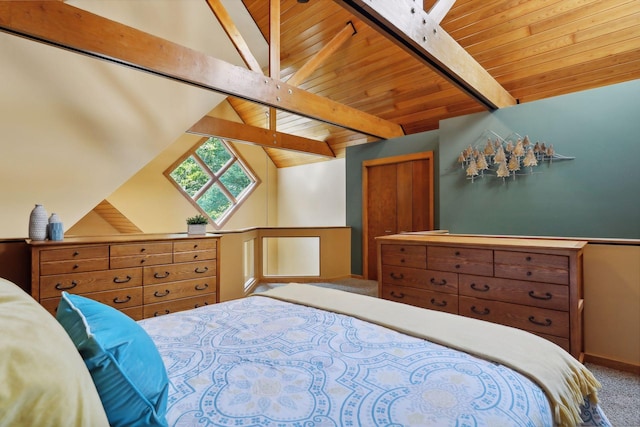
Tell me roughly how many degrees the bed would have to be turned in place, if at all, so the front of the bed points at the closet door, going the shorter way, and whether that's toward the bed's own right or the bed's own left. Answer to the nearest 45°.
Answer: approximately 45° to the bed's own left

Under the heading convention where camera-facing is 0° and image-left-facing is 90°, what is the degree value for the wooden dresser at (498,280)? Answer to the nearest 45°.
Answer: approximately 45°

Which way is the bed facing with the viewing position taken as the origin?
facing away from the viewer and to the right of the viewer

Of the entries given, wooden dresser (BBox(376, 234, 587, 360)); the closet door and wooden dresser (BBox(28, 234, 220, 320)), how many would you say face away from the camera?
0

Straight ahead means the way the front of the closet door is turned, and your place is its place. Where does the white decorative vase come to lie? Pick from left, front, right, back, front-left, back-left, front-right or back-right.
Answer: front

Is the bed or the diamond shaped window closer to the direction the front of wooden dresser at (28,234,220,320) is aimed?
the bed

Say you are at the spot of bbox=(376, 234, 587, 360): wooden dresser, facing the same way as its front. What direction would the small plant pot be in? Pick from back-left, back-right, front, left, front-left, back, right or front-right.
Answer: front-right

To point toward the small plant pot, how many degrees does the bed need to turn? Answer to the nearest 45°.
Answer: approximately 90° to its left

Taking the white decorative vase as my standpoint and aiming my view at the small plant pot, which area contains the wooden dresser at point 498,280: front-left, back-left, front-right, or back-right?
front-right

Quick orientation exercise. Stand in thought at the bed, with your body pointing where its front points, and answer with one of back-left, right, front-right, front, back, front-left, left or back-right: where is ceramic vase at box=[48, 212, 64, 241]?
left

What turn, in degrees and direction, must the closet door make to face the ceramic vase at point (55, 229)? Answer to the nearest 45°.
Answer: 0° — it already faces it

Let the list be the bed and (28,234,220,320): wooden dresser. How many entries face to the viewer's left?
0

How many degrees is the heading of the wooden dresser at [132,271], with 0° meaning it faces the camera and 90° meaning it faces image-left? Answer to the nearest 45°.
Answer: approximately 315°

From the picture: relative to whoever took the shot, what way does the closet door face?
facing the viewer and to the left of the viewer

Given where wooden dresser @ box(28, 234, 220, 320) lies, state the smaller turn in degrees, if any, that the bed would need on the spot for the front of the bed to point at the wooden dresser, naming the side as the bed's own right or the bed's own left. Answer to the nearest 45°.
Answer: approximately 90° to the bed's own left

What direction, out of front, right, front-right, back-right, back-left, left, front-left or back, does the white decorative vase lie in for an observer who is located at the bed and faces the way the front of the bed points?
left

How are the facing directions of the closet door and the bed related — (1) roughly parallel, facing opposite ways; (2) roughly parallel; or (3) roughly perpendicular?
roughly parallel, facing opposite ways

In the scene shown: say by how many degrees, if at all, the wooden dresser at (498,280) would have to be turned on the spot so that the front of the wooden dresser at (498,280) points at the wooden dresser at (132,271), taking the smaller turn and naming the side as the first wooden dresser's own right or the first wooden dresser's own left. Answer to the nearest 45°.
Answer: approximately 45° to the first wooden dresser's own right

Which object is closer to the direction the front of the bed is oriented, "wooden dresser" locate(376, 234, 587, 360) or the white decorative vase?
the wooden dresser
